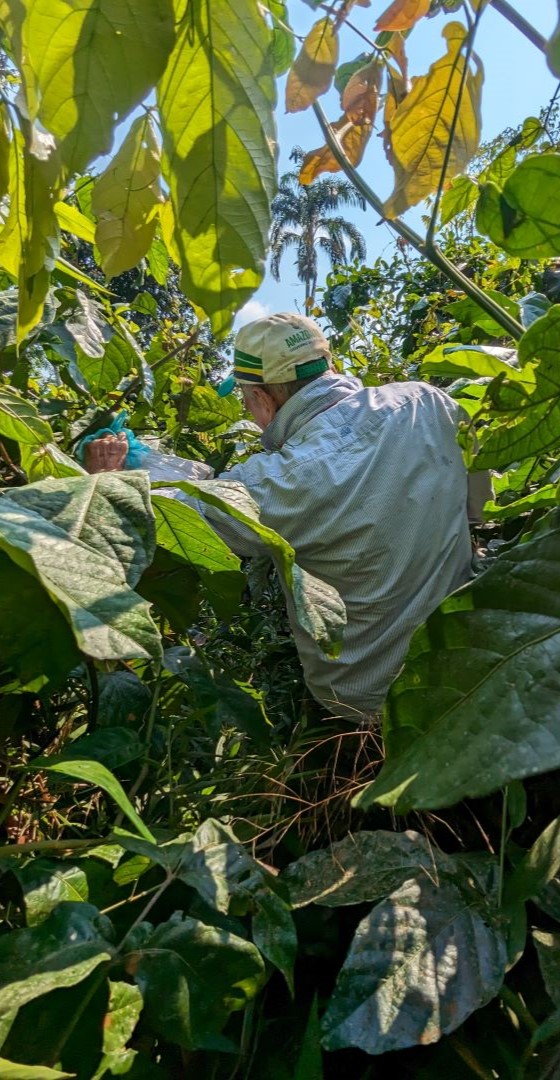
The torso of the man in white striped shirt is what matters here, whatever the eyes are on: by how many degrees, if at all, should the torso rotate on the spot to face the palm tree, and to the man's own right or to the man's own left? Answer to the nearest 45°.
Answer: approximately 45° to the man's own right

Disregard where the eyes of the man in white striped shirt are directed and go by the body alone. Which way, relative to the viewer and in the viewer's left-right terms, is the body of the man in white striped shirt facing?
facing away from the viewer and to the left of the viewer

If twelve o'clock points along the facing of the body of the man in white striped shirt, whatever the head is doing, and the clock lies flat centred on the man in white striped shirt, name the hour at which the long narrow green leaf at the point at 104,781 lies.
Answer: The long narrow green leaf is roughly at 8 o'clock from the man in white striped shirt.

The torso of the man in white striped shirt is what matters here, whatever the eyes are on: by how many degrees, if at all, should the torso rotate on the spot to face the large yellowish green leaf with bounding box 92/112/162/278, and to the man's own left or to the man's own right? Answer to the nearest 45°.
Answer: approximately 135° to the man's own left

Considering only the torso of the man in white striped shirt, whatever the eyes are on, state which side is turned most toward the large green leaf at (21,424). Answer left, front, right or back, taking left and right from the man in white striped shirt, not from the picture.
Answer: left

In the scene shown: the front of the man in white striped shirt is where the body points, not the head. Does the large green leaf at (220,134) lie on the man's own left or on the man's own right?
on the man's own left

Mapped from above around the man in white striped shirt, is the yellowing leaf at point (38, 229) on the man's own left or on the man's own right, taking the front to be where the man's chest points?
on the man's own left

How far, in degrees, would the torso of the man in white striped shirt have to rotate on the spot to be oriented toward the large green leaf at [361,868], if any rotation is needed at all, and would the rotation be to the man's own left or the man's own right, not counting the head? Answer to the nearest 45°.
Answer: approximately 135° to the man's own left
